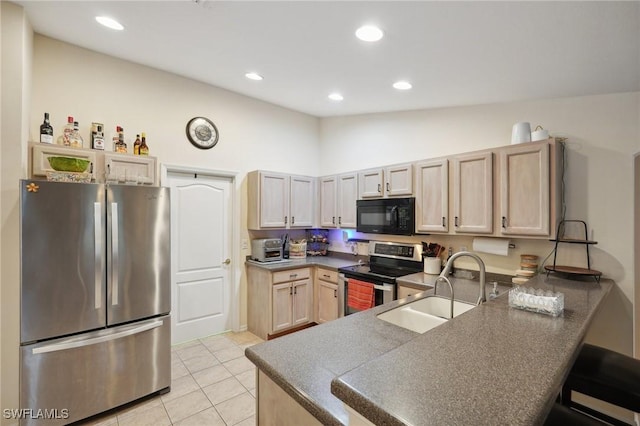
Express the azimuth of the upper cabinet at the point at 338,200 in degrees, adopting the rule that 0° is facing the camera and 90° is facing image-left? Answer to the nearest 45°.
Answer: approximately 45°

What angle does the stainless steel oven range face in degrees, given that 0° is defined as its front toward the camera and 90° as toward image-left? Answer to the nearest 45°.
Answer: approximately 45°

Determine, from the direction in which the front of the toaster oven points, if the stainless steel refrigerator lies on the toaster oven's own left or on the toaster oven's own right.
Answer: on the toaster oven's own right

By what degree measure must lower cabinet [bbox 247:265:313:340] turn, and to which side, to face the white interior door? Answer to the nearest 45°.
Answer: approximately 135° to its right

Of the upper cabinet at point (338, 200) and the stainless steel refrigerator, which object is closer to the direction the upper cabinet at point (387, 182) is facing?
the stainless steel refrigerator

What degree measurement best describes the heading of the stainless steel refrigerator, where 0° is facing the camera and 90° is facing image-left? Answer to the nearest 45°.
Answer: approximately 315°

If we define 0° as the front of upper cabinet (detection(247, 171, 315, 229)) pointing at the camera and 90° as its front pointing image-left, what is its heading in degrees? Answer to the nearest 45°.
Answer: approximately 315°

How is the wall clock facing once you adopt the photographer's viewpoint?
facing the viewer and to the right of the viewer

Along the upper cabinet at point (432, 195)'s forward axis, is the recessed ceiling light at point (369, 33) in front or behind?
in front

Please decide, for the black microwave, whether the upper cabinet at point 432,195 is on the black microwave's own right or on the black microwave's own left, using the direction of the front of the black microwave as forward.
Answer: on the black microwave's own left

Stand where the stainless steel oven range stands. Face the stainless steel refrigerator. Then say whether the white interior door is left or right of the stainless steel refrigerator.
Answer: right

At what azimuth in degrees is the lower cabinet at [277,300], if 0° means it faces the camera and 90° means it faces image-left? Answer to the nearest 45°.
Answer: approximately 315°

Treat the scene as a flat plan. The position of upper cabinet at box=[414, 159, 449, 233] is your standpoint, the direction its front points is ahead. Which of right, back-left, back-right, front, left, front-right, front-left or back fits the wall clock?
front-right

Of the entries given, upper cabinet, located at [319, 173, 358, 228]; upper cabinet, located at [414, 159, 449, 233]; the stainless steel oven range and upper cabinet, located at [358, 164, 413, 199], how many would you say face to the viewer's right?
0
